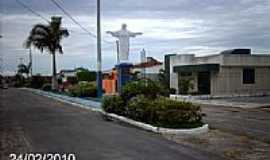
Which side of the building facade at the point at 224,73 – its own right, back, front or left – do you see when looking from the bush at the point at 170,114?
front

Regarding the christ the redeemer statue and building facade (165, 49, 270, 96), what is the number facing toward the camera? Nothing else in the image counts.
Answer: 2

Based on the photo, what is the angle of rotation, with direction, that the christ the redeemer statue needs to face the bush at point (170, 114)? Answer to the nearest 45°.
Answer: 0° — it already faces it

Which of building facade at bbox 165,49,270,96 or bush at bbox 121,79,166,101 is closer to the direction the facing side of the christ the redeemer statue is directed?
the bush

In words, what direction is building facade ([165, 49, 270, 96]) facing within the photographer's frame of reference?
facing the viewer

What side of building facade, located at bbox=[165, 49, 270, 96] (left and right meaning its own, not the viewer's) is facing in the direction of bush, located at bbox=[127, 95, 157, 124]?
front

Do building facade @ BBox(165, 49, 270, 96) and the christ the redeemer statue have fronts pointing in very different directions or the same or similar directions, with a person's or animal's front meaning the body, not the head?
same or similar directions
